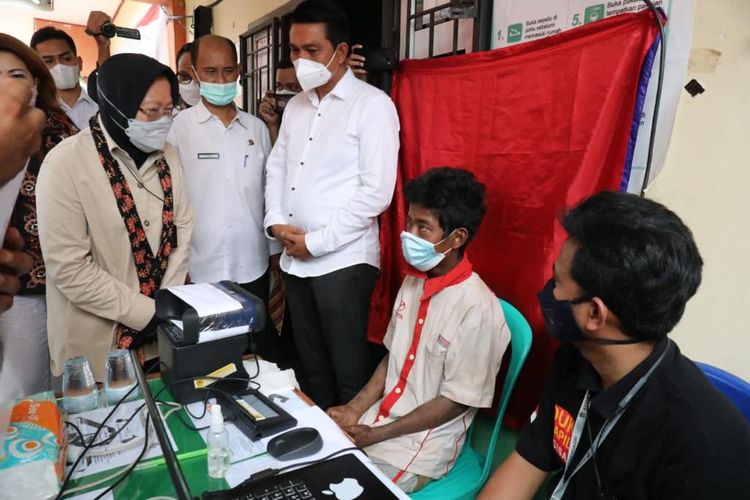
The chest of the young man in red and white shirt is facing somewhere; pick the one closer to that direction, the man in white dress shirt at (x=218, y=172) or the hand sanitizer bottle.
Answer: the hand sanitizer bottle

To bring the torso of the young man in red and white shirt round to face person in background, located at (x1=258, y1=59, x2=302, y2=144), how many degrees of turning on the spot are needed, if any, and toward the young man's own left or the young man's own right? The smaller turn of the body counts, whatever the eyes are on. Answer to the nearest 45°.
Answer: approximately 90° to the young man's own right

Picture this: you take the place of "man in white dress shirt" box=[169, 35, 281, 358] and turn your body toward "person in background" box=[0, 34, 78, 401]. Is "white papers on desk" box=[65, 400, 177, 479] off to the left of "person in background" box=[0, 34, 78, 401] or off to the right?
left

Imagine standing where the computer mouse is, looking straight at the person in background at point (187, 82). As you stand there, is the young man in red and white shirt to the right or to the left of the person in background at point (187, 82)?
right

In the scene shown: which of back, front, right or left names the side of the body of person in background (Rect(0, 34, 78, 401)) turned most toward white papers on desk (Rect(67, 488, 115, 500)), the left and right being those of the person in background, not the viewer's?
front

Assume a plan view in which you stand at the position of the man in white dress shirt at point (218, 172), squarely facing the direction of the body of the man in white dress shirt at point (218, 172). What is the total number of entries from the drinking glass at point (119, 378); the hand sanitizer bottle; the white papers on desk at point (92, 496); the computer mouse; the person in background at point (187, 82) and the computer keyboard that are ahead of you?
5

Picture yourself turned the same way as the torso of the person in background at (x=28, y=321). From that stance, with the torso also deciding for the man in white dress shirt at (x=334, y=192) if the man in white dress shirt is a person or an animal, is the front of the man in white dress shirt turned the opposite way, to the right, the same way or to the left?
to the right

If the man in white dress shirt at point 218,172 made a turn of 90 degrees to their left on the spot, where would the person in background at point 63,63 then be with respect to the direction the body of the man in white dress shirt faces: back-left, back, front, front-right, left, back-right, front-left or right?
back-left

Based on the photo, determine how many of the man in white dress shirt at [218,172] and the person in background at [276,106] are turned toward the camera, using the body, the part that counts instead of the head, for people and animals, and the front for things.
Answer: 2

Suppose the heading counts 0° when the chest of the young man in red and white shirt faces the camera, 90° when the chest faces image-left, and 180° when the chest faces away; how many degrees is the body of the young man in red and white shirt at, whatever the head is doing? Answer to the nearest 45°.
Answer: approximately 45°

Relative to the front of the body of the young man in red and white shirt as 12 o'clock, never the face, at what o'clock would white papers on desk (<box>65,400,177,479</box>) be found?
The white papers on desk is roughly at 12 o'clock from the young man in red and white shirt.
